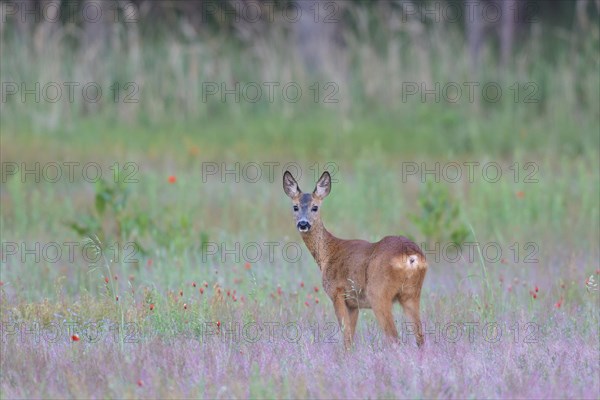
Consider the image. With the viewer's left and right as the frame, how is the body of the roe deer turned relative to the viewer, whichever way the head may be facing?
facing away from the viewer and to the left of the viewer
